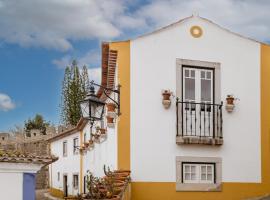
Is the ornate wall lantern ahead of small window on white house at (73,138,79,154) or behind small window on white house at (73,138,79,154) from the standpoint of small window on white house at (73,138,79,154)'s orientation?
ahead

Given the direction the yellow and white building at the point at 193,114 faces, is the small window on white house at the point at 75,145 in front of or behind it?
behind

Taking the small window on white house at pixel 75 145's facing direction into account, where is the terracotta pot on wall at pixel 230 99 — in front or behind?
in front
